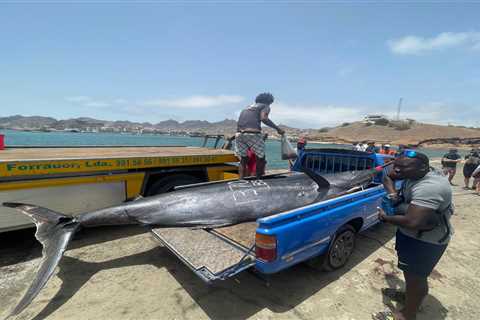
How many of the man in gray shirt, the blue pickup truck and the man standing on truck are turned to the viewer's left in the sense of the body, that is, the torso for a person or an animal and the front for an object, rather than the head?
1

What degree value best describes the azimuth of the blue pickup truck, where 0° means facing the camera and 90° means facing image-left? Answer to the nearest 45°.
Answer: approximately 225°

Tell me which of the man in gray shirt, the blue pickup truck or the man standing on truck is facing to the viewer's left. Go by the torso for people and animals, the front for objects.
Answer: the man in gray shirt

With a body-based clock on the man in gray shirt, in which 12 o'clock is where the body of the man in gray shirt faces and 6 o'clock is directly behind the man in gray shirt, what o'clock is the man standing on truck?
The man standing on truck is roughly at 1 o'clock from the man in gray shirt.

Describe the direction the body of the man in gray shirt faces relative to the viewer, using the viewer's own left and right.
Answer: facing to the left of the viewer

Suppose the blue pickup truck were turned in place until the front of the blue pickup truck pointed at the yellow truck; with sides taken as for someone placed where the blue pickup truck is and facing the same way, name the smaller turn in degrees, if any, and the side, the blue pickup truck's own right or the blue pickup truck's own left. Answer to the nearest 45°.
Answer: approximately 135° to the blue pickup truck's own left

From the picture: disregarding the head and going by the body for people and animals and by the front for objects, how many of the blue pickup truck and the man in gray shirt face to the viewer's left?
1

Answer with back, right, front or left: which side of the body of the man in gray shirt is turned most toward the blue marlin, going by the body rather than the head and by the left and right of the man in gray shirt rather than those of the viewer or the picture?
front

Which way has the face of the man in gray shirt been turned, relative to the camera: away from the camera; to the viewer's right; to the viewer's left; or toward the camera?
to the viewer's left

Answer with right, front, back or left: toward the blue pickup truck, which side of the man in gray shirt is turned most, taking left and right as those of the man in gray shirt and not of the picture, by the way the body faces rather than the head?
front
